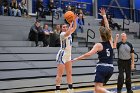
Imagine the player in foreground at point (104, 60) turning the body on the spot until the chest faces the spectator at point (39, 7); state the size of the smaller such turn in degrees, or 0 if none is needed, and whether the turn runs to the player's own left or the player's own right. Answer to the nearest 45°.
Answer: approximately 45° to the player's own right

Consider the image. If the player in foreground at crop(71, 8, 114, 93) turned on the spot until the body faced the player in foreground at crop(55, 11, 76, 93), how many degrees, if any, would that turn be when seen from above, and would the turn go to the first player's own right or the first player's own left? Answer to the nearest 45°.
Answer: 0° — they already face them

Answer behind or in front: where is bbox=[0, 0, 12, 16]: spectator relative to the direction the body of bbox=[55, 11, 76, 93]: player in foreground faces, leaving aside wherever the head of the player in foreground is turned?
behind

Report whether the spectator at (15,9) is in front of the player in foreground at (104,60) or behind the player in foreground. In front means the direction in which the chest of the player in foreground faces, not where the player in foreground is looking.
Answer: in front

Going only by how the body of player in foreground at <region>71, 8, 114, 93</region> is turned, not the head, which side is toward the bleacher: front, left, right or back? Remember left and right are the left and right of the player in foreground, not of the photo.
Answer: front

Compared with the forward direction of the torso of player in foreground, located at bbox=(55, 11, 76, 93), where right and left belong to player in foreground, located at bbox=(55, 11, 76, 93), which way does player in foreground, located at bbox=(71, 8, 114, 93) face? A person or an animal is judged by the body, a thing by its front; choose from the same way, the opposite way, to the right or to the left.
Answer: the opposite way

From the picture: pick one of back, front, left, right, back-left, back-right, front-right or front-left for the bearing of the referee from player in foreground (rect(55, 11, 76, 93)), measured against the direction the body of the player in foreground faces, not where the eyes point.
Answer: left

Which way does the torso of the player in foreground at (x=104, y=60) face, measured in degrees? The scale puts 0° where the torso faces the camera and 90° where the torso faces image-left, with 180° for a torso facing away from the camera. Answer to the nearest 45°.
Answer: approximately 135°

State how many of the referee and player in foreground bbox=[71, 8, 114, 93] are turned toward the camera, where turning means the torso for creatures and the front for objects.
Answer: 1

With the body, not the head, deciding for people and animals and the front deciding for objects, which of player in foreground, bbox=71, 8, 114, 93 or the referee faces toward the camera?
the referee

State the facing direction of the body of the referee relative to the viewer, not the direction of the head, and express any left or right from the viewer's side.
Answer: facing the viewer
